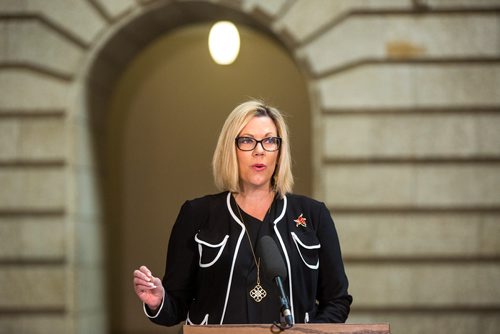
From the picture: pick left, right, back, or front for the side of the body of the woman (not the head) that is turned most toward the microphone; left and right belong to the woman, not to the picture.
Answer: front

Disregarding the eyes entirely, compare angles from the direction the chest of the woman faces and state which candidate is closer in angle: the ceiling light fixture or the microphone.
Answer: the microphone

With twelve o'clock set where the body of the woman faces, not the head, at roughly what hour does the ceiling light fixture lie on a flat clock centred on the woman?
The ceiling light fixture is roughly at 6 o'clock from the woman.

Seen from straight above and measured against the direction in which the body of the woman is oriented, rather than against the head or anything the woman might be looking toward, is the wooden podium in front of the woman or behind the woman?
in front

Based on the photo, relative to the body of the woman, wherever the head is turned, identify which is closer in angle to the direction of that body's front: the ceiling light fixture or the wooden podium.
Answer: the wooden podium

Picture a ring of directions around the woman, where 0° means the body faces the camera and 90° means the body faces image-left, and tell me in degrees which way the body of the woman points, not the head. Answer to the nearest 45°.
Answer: approximately 0°
